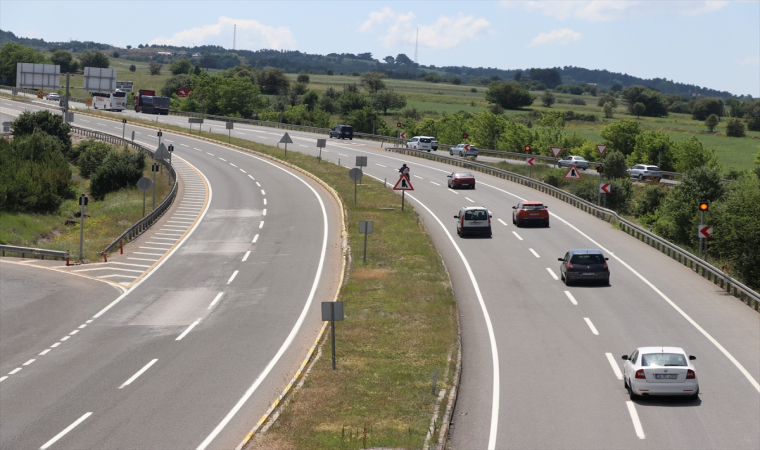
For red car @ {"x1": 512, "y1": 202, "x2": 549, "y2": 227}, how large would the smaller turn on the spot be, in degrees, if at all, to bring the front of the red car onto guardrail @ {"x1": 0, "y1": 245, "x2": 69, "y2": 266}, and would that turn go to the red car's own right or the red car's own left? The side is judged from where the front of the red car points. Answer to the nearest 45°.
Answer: approximately 135° to the red car's own left

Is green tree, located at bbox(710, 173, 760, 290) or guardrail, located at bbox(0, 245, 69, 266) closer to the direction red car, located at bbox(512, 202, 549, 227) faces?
the guardrail

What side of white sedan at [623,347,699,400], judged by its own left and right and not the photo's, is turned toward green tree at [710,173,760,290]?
front

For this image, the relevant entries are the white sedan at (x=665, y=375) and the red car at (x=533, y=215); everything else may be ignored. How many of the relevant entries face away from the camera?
2

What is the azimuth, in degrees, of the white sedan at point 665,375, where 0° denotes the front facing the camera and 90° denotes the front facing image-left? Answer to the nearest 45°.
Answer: approximately 180°

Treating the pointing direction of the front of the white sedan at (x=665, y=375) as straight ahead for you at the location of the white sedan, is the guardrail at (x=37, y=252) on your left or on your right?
on your left

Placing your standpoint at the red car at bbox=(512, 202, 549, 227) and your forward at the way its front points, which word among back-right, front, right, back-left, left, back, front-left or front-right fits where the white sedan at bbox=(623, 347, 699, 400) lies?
back

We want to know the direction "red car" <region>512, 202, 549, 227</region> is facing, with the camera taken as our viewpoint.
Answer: facing away from the viewer

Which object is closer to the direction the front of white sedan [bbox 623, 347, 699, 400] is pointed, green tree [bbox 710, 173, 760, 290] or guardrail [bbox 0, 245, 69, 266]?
the green tree
